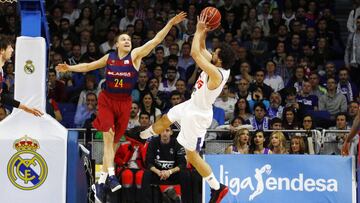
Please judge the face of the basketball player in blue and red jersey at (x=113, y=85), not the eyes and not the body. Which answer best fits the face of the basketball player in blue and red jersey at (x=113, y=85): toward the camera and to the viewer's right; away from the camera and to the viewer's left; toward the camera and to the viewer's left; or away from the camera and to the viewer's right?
toward the camera and to the viewer's right

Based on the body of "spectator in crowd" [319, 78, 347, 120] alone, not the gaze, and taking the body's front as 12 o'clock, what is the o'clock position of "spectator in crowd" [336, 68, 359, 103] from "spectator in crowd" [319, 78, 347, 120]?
"spectator in crowd" [336, 68, 359, 103] is roughly at 7 o'clock from "spectator in crowd" [319, 78, 347, 120].

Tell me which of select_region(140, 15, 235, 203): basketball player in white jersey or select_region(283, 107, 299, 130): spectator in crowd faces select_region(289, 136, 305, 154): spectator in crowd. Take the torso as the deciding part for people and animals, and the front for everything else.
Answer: select_region(283, 107, 299, 130): spectator in crowd

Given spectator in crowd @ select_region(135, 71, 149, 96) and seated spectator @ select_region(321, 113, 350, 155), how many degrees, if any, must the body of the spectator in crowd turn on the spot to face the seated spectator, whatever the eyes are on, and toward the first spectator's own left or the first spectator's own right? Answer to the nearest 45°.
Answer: approximately 45° to the first spectator's own left

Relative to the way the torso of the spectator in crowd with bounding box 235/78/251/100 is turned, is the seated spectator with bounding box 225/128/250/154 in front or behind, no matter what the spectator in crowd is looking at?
in front

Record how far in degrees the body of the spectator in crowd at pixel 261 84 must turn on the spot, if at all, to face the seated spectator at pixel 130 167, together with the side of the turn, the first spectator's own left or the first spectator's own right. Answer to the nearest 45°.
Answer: approximately 45° to the first spectator's own right

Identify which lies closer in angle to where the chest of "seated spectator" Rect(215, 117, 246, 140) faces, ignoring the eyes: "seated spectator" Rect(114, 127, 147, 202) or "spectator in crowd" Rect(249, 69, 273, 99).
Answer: the seated spectator

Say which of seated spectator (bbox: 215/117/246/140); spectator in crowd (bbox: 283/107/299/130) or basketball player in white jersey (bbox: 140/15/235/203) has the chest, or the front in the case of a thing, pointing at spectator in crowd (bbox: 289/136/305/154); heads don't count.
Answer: spectator in crowd (bbox: 283/107/299/130)

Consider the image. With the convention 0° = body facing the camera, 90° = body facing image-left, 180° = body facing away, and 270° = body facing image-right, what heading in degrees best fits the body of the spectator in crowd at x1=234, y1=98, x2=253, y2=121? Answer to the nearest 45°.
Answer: approximately 0°

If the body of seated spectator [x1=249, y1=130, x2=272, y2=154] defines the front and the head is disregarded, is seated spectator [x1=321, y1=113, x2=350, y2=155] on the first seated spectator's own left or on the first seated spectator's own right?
on the first seated spectator's own left
